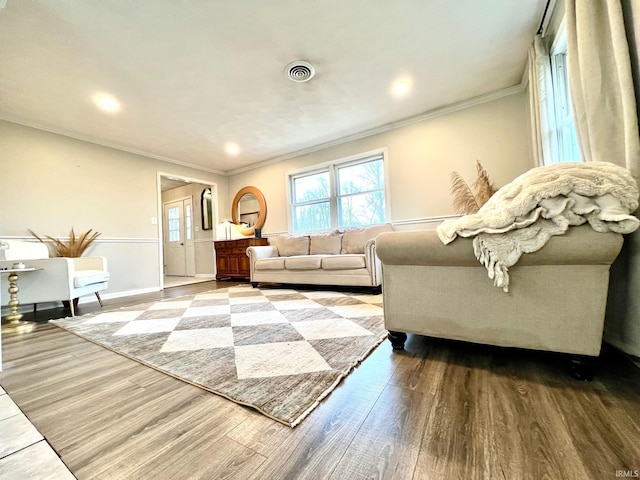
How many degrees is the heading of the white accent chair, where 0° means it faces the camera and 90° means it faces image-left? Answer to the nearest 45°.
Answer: approximately 315°

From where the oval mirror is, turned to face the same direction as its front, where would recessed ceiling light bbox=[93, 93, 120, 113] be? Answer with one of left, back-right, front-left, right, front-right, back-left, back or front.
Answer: front-right

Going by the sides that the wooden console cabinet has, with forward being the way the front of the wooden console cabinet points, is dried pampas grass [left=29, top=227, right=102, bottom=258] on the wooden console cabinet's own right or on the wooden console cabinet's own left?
on the wooden console cabinet's own right

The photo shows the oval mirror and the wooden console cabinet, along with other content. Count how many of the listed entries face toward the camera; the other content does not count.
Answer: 2

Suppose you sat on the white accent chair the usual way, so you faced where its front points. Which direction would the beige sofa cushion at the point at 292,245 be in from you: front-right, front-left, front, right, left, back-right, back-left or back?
front-left

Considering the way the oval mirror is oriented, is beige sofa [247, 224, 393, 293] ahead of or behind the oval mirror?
ahead

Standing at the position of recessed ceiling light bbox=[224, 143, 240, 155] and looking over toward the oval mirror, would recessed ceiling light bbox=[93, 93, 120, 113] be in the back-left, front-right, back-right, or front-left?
back-left

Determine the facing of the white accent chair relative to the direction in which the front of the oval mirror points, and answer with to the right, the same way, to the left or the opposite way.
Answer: to the left

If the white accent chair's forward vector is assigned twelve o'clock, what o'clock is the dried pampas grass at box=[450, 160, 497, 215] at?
The dried pampas grass is roughly at 12 o'clock from the white accent chair.

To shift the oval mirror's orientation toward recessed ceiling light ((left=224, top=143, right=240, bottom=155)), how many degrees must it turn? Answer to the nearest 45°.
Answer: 0° — it already faces it

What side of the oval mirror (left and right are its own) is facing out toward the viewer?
front

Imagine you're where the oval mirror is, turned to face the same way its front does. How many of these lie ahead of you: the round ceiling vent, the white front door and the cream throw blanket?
2

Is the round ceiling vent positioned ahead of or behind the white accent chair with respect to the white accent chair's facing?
ahead

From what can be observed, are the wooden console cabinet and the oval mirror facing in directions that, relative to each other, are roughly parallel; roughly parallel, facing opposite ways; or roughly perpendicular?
roughly parallel

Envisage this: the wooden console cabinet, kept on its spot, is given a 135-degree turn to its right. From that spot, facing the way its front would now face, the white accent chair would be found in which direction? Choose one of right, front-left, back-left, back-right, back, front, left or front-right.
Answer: left

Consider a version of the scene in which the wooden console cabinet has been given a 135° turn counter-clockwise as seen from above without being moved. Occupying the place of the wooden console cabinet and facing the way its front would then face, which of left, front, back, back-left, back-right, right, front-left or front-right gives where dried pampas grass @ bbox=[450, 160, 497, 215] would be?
right
